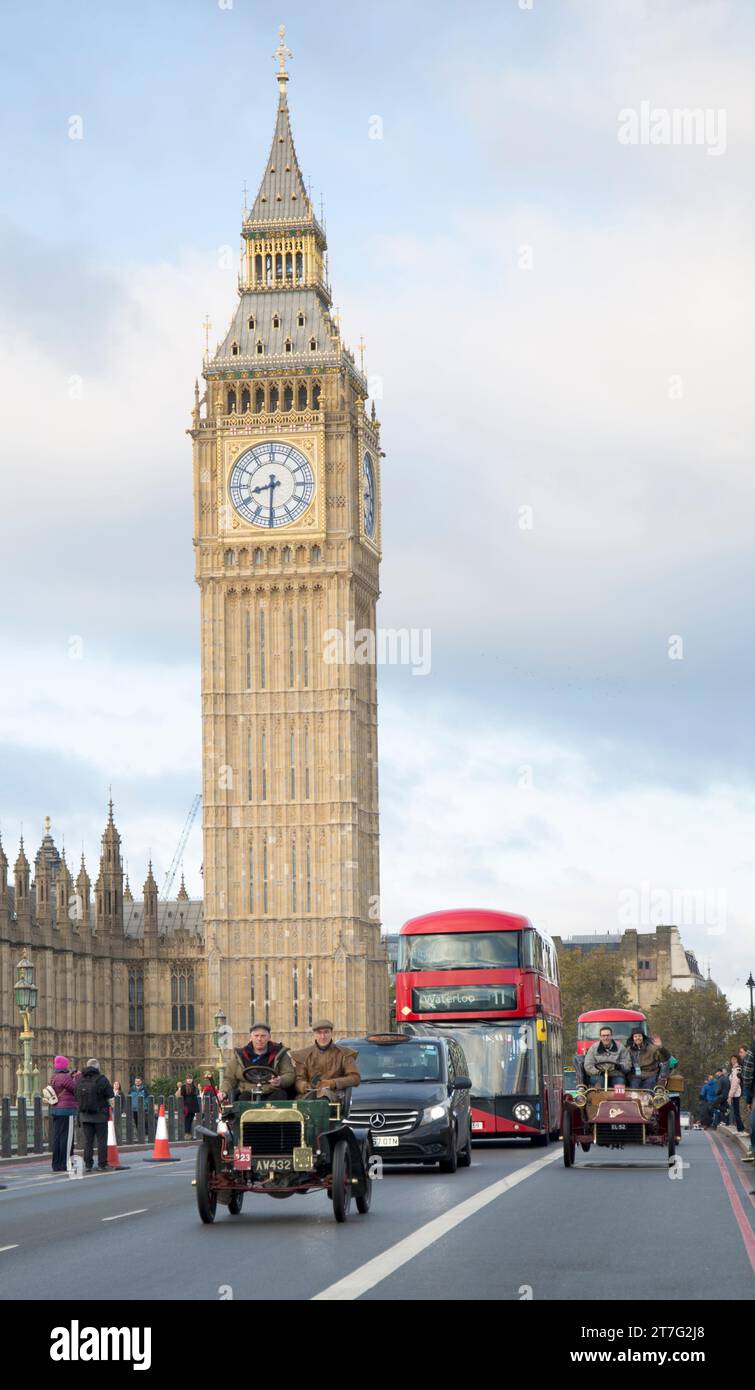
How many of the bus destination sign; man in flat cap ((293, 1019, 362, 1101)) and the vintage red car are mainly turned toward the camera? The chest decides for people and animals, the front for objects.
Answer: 3

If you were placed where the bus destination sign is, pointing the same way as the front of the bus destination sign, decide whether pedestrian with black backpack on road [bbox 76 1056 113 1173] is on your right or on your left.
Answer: on your right

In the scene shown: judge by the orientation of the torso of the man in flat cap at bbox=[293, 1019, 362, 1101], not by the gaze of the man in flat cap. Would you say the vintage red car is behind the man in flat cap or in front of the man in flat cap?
behind

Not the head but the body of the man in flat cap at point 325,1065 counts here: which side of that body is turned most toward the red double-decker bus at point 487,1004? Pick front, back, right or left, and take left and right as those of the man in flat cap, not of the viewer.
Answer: back

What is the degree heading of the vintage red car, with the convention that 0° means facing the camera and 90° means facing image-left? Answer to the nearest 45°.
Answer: approximately 0°

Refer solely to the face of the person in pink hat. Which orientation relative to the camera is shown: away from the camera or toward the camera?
away from the camera

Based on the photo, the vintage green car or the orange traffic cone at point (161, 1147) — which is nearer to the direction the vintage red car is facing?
the vintage green car

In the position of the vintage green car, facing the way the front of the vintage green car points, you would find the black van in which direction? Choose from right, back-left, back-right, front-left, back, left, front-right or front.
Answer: back

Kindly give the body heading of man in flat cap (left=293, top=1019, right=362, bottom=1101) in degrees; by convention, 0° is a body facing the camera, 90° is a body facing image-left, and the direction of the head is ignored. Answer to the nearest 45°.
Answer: approximately 0°
